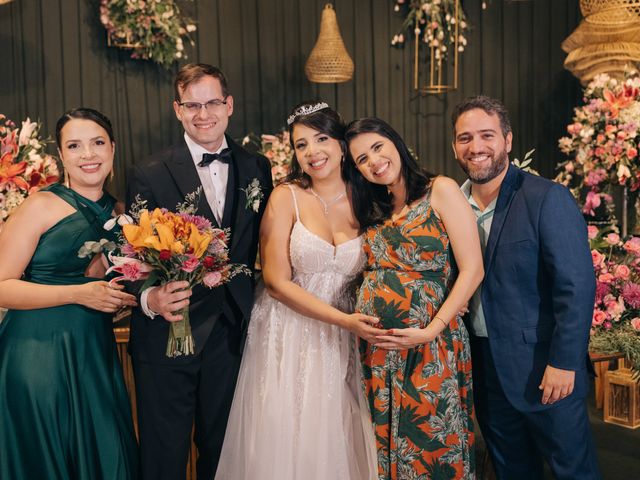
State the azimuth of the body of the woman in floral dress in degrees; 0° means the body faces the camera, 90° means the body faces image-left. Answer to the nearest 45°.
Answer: approximately 45°

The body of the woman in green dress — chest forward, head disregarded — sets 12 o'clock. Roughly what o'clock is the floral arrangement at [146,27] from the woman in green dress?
The floral arrangement is roughly at 8 o'clock from the woman in green dress.

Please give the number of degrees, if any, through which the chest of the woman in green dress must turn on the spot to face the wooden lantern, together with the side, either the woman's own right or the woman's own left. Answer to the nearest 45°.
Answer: approximately 45° to the woman's own left

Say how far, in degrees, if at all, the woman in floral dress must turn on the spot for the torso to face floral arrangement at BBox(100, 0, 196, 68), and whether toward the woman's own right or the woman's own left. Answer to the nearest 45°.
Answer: approximately 90° to the woman's own right

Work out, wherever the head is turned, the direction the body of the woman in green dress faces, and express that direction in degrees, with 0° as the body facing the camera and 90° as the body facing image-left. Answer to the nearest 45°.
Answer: approximately 315°

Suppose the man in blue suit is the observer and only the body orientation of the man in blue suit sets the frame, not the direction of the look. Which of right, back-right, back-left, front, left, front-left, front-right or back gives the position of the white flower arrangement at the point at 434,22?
back-right

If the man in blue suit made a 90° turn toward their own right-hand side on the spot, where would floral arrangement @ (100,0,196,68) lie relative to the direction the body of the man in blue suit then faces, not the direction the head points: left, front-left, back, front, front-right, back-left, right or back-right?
front

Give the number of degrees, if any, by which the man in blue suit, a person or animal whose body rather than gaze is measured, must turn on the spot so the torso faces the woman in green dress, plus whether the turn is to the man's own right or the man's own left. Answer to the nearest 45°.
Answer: approximately 45° to the man's own right

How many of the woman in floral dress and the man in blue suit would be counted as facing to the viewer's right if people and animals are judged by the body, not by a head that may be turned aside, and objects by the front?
0

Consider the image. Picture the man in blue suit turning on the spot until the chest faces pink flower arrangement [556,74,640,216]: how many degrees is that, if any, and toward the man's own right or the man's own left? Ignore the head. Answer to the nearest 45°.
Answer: approximately 135° to the man's own right
